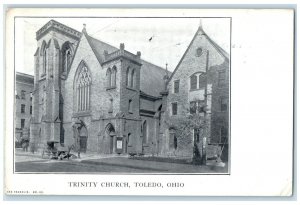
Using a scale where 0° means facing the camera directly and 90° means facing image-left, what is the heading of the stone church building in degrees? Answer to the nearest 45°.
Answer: approximately 45°

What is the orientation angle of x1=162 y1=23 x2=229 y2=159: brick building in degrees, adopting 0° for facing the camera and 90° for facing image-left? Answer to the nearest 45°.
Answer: approximately 45°
